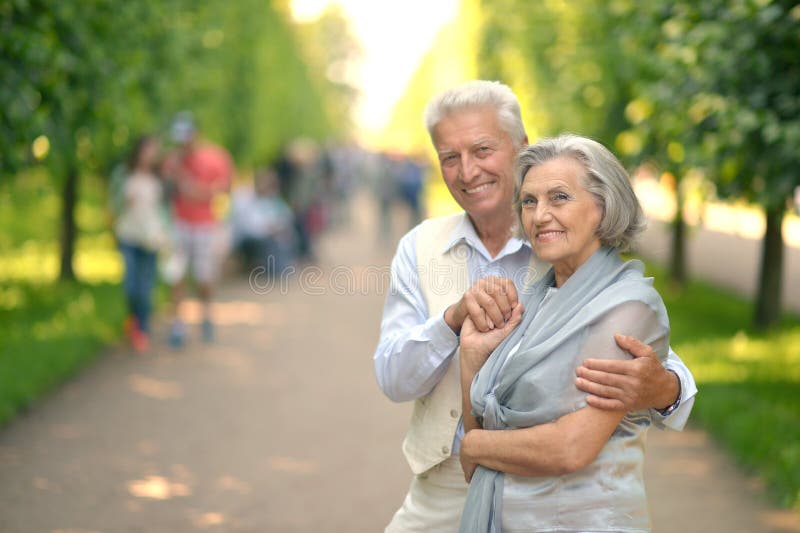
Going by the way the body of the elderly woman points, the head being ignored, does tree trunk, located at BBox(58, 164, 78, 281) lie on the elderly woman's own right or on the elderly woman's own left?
on the elderly woman's own right

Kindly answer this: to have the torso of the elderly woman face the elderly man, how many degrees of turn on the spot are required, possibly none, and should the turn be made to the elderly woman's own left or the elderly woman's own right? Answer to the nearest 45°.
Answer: approximately 90° to the elderly woman's own right

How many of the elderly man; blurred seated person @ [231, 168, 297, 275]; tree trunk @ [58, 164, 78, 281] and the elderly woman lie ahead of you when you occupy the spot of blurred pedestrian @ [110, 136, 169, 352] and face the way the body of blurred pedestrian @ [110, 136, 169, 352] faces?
2

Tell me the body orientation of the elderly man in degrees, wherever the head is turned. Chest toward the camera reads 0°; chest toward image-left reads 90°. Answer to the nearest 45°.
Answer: approximately 0°

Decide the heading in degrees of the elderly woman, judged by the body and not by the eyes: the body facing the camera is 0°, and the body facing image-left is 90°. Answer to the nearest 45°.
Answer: approximately 45°

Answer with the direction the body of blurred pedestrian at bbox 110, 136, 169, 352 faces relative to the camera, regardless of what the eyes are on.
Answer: toward the camera

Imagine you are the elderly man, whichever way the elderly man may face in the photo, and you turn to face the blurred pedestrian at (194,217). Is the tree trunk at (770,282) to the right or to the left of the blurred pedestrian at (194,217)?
right

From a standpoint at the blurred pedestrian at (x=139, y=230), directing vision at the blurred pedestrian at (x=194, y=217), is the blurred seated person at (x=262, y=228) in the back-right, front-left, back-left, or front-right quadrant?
front-left

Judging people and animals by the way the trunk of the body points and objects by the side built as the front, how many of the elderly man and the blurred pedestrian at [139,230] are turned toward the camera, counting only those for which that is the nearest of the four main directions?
2

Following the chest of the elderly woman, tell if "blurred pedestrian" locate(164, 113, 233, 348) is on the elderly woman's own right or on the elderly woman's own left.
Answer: on the elderly woman's own right
